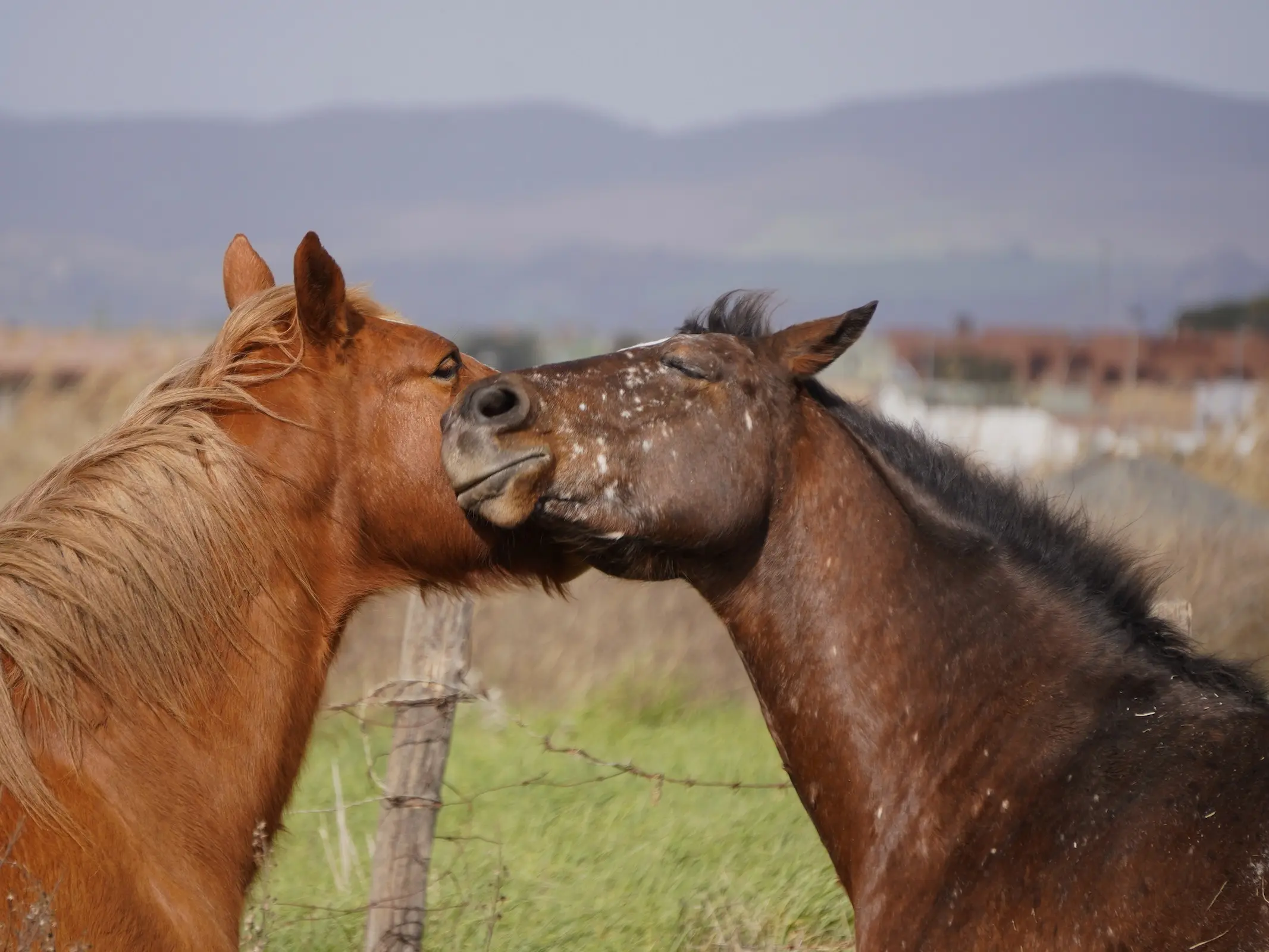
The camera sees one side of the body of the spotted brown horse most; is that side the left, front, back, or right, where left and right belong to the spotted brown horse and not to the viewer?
left

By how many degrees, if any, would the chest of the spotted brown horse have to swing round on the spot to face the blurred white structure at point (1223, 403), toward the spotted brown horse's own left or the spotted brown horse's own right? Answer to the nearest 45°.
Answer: approximately 90° to the spotted brown horse's own right

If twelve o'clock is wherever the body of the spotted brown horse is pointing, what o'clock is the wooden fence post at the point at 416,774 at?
The wooden fence post is roughly at 1 o'clock from the spotted brown horse.

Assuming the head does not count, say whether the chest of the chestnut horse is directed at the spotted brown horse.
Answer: yes

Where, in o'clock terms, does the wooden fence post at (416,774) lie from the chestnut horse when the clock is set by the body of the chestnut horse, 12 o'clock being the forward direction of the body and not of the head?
The wooden fence post is roughly at 10 o'clock from the chestnut horse.

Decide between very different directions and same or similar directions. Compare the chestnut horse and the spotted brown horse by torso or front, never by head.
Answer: very different directions

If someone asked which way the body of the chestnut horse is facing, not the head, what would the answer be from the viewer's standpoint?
to the viewer's right

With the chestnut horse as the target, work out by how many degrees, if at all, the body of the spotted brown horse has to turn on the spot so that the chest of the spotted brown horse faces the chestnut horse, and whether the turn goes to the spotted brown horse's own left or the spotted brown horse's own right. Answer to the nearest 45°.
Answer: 0° — it already faces it

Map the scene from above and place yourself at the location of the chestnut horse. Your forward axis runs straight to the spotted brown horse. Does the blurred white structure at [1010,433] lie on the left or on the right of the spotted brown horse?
left

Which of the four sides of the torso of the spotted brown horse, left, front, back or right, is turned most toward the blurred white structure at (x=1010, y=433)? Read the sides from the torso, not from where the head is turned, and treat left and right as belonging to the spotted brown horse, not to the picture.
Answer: right
